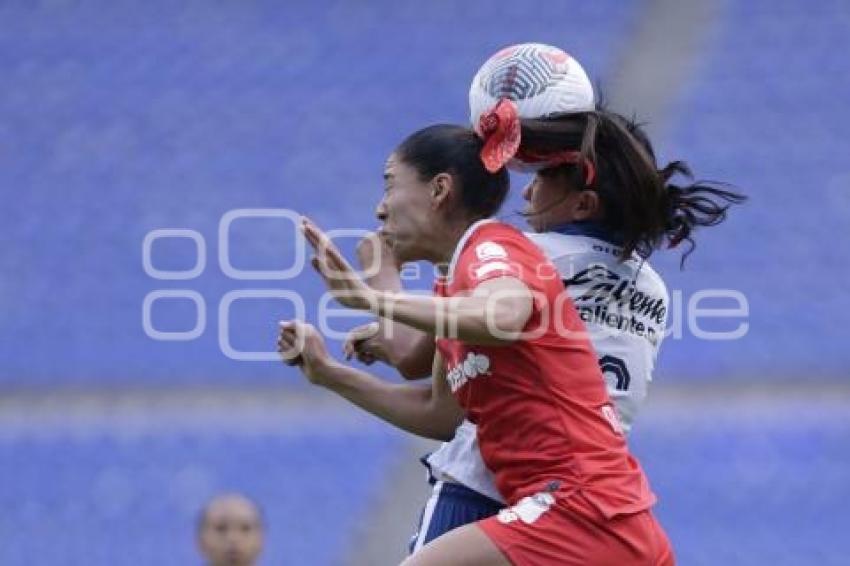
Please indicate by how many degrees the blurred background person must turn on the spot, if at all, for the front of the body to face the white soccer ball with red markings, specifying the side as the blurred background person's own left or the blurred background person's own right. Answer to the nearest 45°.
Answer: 0° — they already face it

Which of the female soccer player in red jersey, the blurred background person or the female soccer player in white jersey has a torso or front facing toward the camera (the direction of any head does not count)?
the blurred background person

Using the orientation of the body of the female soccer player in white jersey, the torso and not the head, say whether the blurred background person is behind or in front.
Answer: in front

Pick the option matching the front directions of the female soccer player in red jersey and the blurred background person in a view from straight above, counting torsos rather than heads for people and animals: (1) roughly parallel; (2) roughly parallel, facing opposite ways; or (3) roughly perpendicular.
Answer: roughly perpendicular

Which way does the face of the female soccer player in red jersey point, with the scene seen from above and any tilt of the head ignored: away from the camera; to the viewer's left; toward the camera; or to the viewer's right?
to the viewer's left

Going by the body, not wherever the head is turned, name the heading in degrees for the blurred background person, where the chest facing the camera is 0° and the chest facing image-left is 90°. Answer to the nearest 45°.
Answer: approximately 0°

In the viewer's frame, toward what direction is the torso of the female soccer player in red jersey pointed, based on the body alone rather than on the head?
to the viewer's left

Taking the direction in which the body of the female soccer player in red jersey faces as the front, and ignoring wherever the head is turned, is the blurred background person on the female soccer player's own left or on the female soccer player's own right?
on the female soccer player's own right

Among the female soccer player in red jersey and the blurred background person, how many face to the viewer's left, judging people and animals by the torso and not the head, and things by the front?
1

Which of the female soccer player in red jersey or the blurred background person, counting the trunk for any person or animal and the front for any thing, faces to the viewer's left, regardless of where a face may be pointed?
the female soccer player in red jersey

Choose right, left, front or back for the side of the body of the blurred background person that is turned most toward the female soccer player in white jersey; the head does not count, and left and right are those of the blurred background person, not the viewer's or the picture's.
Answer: front
